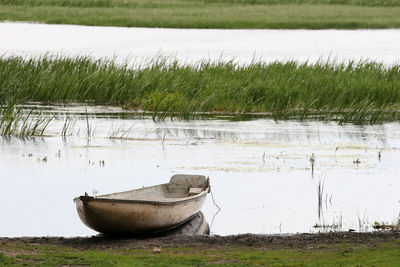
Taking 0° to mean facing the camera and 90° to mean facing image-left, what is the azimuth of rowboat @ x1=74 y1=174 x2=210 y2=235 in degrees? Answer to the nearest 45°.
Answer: approximately 45°
